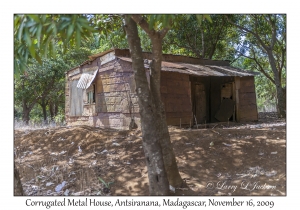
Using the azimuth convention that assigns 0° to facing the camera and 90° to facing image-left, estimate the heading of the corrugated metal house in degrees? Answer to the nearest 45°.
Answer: approximately 315°
